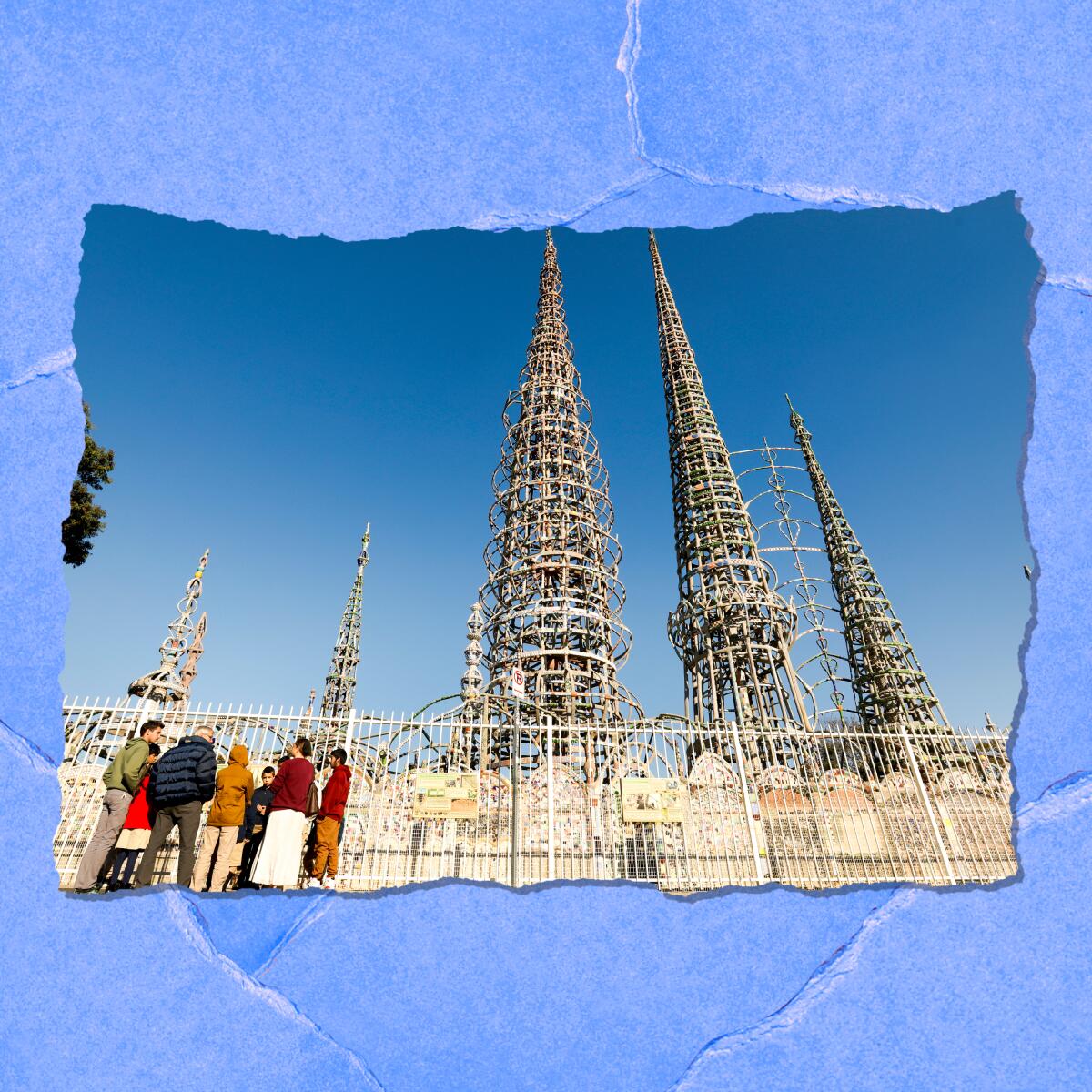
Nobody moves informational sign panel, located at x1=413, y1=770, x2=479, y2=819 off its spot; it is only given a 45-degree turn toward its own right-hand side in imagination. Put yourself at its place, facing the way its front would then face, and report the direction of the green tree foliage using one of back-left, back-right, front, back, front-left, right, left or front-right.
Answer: right

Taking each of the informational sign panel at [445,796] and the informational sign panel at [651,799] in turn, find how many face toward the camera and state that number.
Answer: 2

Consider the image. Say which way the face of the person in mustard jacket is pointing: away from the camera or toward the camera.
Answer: away from the camera

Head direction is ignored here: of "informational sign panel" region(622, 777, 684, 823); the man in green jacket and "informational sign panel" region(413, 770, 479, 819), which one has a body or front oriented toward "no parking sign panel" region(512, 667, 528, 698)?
the man in green jacket

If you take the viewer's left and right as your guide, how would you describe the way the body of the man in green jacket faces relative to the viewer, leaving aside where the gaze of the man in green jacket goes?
facing away from the viewer and to the right of the viewer

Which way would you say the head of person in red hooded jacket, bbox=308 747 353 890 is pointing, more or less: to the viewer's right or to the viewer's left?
to the viewer's left

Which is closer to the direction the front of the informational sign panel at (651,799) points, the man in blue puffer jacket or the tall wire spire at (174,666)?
the man in blue puffer jacket

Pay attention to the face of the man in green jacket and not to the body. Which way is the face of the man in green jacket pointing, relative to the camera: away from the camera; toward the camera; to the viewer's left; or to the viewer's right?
to the viewer's right

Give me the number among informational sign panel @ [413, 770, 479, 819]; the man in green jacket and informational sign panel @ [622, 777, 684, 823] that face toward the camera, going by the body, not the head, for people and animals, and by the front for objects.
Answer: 2

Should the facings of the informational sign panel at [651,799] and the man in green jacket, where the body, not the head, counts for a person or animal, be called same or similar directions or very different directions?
very different directions

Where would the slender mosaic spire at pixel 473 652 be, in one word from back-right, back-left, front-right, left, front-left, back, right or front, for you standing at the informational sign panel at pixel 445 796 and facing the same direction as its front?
back
